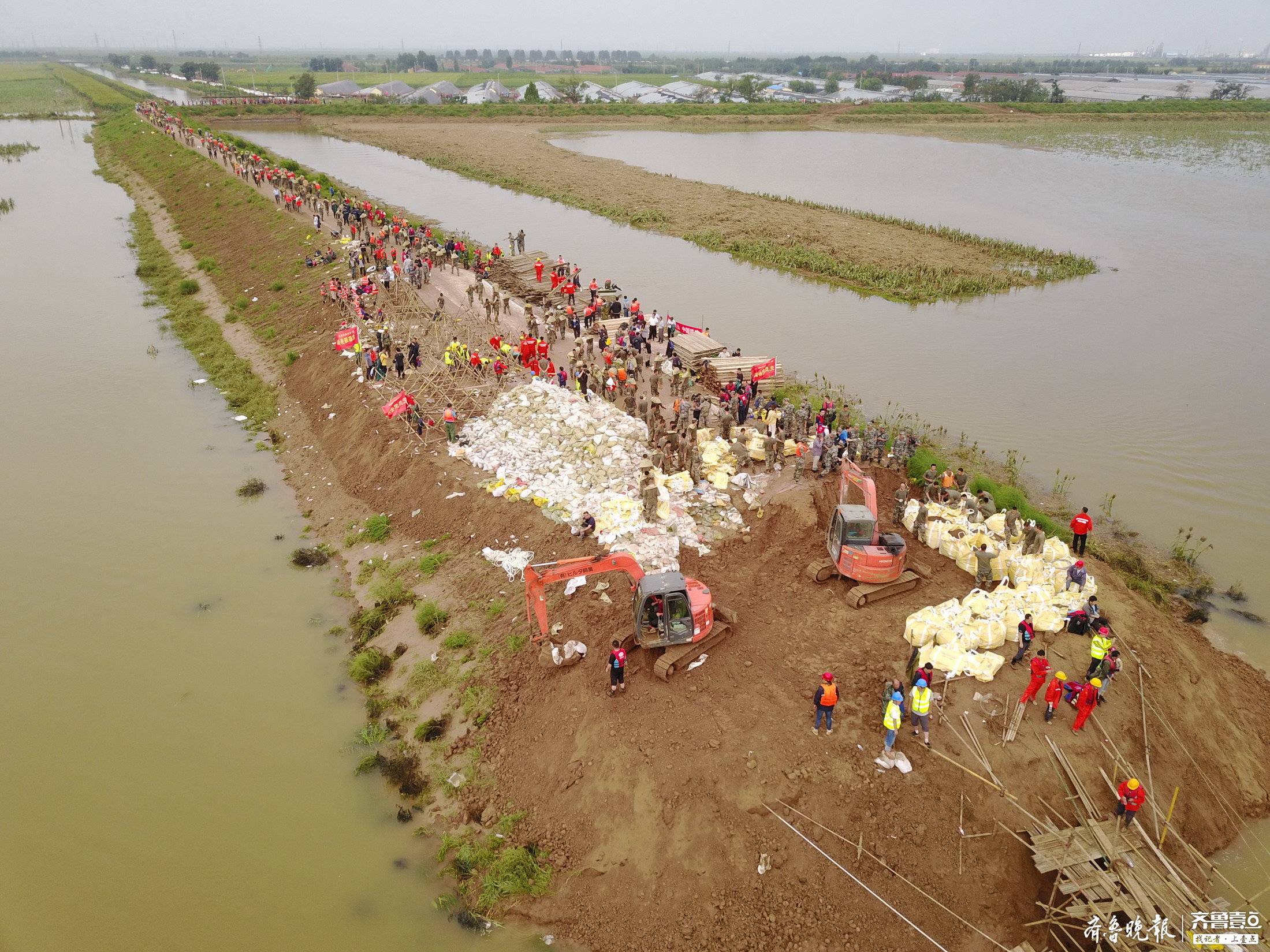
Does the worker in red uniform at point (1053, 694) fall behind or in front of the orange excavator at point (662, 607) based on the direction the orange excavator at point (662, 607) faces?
behind

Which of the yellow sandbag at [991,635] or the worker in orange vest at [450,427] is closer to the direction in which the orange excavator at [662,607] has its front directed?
the worker in orange vest

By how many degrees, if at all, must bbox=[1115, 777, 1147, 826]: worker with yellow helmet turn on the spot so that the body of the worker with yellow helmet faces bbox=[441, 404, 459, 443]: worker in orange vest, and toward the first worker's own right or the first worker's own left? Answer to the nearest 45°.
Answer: approximately 45° to the first worker's own right

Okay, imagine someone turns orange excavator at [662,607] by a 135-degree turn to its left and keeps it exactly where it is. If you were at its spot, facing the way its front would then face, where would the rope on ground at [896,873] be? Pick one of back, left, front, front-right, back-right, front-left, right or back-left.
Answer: front

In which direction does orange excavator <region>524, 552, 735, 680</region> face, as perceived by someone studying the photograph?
facing to the left of the viewer

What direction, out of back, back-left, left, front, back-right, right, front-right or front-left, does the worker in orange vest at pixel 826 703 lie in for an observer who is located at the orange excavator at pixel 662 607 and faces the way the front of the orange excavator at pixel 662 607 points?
back-left

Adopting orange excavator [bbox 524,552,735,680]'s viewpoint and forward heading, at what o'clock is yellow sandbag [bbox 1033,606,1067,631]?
The yellow sandbag is roughly at 6 o'clock from the orange excavator.

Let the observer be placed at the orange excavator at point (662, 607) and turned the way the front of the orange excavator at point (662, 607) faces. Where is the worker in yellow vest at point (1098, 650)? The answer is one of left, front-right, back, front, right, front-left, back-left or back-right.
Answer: back

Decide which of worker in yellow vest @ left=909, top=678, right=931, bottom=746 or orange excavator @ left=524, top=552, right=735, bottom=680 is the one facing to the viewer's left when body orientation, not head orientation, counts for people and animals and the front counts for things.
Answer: the orange excavator

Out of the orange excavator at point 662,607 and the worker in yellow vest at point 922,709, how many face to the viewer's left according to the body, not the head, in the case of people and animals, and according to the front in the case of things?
1

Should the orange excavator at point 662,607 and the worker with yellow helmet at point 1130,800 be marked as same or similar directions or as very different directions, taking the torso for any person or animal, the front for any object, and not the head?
same or similar directions

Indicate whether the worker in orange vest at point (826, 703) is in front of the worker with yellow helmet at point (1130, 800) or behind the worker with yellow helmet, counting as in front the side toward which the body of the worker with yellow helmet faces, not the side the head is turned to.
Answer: in front

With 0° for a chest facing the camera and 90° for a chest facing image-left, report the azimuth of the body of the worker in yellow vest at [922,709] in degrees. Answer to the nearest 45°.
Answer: approximately 0°

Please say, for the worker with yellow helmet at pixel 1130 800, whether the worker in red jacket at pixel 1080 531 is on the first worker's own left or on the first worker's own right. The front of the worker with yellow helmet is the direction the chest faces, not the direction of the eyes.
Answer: on the first worker's own right

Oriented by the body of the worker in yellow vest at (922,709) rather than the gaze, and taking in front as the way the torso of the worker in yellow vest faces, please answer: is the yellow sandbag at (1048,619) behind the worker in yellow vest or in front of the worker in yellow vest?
behind
